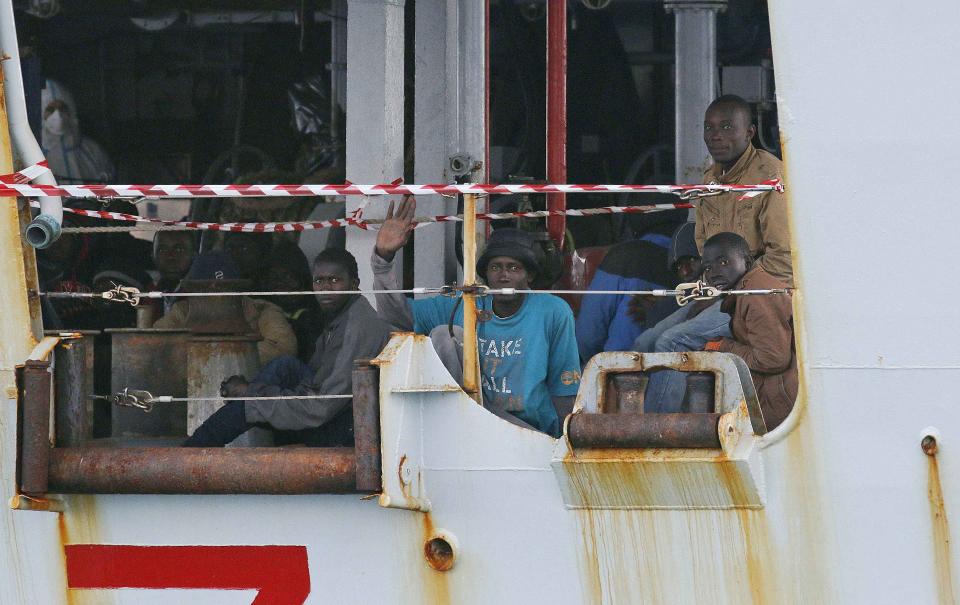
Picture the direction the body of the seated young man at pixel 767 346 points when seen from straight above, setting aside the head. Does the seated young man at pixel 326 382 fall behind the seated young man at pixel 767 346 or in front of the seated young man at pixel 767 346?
in front

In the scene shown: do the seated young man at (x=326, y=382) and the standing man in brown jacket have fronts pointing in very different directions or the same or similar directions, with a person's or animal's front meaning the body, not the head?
same or similar directions

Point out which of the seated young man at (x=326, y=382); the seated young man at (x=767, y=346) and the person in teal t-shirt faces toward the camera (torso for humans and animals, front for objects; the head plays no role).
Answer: the person in teal t-shirt

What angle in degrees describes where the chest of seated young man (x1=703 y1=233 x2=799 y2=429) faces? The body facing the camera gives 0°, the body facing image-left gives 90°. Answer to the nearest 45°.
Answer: approximately 90°

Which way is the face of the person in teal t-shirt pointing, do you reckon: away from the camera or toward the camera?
toward the camera

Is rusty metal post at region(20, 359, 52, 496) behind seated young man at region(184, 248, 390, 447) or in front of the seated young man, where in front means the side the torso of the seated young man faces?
in front

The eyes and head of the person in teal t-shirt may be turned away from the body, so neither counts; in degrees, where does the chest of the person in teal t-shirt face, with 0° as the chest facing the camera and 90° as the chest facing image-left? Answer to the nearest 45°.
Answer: approximately 0°

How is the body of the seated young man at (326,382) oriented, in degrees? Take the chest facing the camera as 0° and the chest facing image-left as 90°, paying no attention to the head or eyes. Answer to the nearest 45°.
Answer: approximately 90°

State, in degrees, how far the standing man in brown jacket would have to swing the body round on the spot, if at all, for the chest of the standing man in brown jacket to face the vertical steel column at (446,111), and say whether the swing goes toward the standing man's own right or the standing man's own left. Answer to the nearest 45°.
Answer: approximately 45° to the standing man's own right

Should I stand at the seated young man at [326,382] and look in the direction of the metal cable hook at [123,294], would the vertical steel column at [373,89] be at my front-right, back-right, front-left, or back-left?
back-right
